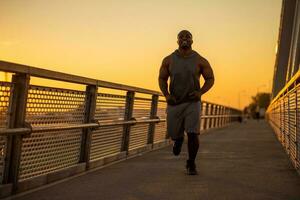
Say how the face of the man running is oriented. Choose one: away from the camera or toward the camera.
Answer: toward the camera

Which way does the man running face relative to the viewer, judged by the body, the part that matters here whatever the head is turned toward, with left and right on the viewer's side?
facing the viewer

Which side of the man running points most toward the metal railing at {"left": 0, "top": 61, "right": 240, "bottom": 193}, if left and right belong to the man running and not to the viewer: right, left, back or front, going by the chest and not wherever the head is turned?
right
